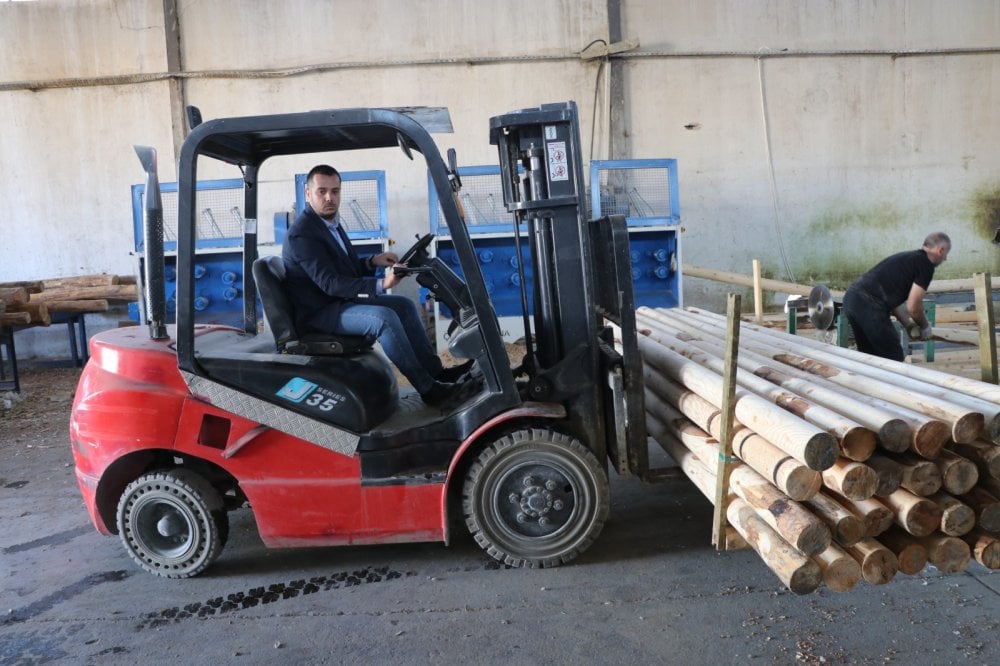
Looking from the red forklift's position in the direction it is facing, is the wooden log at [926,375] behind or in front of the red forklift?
in front

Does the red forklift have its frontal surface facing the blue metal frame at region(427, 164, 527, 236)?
no

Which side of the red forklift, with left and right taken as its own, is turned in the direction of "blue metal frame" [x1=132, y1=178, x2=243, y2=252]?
left

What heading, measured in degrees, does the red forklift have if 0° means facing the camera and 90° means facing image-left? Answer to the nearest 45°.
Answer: approximately 270°

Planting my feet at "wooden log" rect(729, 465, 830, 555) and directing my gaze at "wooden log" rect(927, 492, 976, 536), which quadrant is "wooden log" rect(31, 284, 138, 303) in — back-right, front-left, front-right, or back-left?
back-left

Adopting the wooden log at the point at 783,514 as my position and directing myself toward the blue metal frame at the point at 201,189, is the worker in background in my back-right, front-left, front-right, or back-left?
front-right

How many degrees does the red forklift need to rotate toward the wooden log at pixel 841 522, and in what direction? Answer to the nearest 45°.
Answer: approximately 45° to its right

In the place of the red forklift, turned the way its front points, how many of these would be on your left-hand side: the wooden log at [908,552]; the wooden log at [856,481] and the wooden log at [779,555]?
0

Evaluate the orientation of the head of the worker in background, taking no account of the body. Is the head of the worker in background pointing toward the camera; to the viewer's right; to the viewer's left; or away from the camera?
to the viewer's right

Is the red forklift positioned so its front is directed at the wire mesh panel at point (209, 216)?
no
